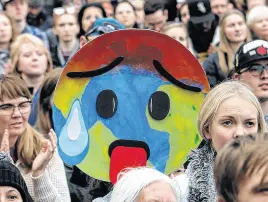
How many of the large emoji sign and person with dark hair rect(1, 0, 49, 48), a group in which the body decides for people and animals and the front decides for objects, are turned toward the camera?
2

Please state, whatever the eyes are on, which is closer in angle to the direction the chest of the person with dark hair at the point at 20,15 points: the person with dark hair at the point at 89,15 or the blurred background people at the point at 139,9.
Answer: the person with dark hair

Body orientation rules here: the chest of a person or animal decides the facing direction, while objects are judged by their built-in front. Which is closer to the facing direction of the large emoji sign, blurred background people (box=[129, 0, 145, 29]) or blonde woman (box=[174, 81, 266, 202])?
the blonde woman

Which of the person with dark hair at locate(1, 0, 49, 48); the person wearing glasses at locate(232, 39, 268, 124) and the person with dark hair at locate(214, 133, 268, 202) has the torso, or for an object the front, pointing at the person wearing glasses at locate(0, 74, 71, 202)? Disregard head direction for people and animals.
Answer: the person with dark hair at locate(1, 0, 49, 48)

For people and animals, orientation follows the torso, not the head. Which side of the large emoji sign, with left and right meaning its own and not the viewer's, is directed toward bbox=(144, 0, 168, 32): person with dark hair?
back

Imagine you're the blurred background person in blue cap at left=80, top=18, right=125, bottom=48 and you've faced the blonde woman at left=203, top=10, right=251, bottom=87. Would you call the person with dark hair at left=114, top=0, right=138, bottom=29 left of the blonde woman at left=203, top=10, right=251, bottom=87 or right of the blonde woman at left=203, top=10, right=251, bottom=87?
left

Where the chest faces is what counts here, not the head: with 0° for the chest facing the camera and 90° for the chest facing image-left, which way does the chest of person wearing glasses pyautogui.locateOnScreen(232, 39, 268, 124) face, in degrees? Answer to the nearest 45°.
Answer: approximately 315°

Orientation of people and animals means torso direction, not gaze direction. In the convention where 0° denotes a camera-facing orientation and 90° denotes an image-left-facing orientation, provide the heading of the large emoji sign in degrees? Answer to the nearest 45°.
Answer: approximately 0°
